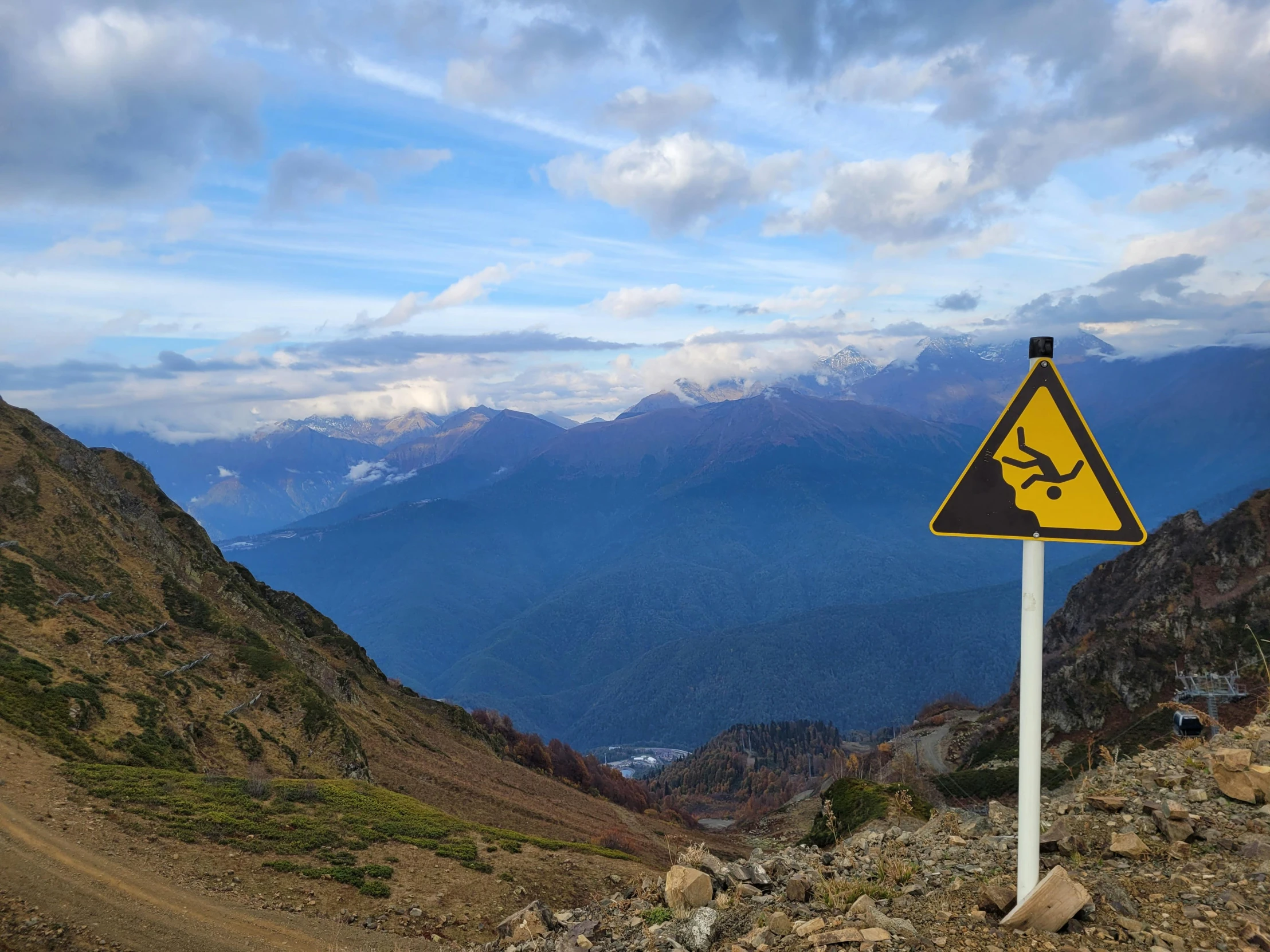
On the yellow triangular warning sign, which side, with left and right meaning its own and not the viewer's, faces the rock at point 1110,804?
back

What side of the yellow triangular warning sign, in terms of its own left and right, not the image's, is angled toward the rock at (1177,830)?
back

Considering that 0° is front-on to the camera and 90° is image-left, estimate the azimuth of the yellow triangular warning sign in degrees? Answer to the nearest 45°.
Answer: approximately 0°

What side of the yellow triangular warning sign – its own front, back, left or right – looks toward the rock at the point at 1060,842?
back

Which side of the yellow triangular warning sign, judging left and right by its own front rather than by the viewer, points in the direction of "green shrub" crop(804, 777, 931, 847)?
back
